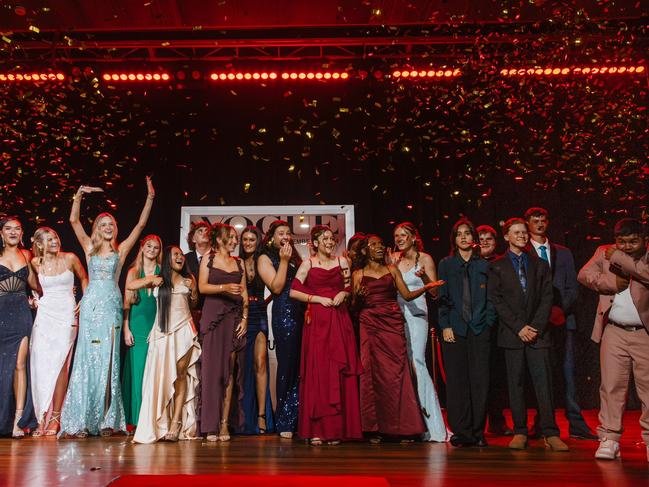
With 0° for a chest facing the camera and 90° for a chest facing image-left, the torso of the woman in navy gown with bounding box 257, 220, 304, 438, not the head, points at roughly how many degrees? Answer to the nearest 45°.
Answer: approximately 315°

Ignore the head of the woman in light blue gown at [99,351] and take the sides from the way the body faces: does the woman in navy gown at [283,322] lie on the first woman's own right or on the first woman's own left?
on the first woman's own left

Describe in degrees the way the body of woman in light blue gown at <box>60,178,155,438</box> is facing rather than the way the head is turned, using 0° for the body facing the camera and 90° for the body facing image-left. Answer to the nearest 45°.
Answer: approximately 0°

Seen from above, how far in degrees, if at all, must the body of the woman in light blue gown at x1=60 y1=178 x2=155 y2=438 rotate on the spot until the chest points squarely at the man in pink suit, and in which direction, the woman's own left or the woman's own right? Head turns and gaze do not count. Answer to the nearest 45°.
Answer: approximately 45° to the woman's own left

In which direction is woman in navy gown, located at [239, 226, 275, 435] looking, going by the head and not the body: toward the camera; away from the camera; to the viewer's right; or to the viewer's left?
toward the camera

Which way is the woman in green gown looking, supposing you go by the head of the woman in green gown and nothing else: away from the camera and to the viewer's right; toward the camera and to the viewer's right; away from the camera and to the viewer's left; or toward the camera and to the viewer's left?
toward the camera and to the viewer's right

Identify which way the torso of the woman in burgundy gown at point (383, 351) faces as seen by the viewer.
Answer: toward the camera

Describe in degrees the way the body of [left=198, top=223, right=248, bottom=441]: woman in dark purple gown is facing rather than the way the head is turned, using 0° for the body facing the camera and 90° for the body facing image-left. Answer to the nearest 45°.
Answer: approximately 315°

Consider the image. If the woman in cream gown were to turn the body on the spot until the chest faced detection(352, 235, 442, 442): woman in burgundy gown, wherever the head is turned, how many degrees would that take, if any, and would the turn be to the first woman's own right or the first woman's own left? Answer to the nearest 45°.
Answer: approximately 45° to the first woman's own left

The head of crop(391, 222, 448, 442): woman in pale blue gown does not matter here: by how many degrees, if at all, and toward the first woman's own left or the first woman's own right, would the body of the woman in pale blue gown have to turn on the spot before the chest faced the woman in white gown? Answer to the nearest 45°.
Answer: approximately 45° to the first woman's own right

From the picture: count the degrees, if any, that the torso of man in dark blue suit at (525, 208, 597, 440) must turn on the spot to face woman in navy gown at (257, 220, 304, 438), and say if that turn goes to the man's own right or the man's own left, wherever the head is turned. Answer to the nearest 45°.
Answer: approximately 90° to the man's own right

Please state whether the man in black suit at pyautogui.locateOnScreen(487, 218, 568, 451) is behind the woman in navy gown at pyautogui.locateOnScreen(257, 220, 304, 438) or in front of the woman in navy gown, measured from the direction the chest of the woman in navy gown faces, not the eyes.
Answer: in front

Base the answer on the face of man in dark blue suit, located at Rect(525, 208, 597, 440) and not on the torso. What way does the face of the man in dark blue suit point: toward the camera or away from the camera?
toward the camera

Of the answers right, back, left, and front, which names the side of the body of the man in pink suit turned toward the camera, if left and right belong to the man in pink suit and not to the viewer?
front
